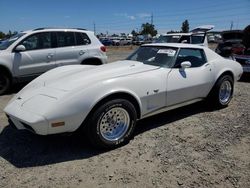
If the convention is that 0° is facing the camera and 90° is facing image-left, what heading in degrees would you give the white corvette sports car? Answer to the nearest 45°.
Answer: approximately 45°

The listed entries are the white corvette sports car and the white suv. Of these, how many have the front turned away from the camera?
0

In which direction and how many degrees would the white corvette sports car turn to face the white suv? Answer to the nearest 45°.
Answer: approximately 90° to its right

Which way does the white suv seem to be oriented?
to the viewer's left

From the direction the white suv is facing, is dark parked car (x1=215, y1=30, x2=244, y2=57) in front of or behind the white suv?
behind

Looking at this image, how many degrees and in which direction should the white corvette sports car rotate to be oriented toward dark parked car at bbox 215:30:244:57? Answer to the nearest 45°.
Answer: approximately 180°
